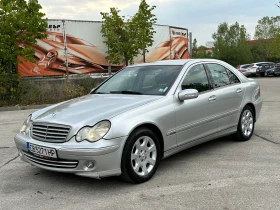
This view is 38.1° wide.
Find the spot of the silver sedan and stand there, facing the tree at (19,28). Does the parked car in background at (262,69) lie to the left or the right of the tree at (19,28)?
right

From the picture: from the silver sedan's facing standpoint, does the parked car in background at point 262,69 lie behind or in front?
behind

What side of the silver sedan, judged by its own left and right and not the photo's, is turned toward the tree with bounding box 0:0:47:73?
right

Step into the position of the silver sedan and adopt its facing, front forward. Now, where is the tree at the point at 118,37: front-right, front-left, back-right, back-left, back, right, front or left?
back-right

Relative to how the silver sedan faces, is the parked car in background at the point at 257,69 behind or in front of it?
behind

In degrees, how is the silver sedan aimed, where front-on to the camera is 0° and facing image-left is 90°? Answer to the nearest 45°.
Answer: approximately 45°
